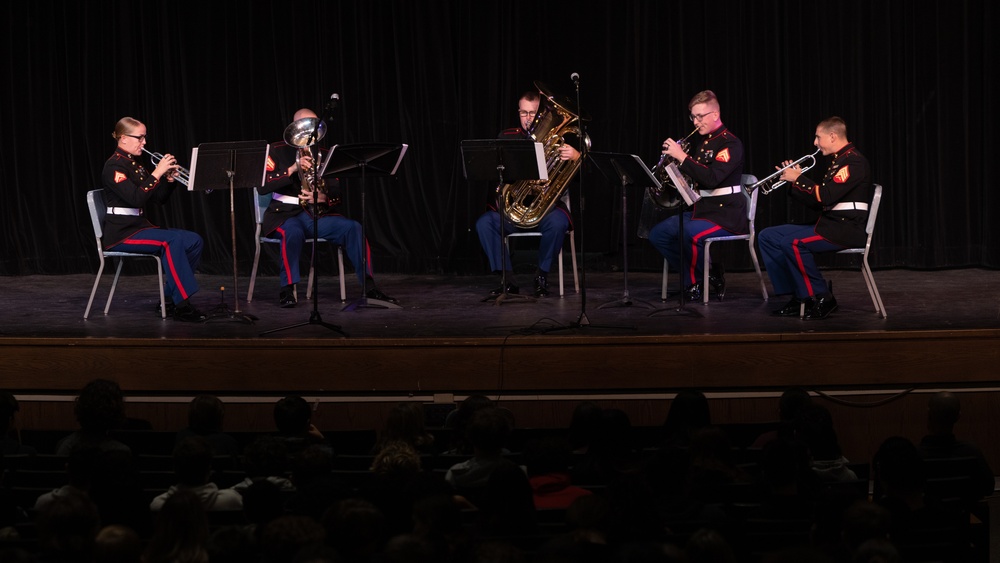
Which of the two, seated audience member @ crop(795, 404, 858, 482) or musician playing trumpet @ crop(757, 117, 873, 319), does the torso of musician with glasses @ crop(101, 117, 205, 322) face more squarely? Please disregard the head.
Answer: the musician playing trumpet

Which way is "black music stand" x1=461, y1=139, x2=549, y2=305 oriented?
away from the camera

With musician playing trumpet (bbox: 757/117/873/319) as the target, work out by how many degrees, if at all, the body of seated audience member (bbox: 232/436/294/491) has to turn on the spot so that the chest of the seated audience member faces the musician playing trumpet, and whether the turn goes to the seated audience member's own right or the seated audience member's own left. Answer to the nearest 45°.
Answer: approximately 45° to the seated audience member's own right

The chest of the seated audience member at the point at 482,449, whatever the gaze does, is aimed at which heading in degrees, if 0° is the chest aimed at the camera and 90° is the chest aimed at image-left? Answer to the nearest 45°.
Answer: approximately 180°

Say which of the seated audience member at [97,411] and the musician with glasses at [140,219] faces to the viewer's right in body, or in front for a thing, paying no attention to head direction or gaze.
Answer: the musician with glasses

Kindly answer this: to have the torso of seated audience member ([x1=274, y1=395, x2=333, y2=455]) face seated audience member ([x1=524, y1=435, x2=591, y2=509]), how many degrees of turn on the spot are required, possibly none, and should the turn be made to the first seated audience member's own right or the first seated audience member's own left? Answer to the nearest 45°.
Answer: approximately 135° to the first seated audience member's own right

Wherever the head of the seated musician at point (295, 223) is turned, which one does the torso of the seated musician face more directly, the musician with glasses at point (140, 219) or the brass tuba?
the brass tuba

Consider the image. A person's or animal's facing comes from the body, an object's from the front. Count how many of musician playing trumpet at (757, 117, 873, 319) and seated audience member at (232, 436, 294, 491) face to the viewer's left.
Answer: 1

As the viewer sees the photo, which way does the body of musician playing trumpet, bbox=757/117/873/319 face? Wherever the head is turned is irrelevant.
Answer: to the viewer's left

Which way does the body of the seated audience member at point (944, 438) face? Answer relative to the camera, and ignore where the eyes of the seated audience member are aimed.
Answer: away from the camera

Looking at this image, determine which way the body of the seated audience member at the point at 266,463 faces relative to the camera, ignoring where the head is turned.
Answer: away from the camera

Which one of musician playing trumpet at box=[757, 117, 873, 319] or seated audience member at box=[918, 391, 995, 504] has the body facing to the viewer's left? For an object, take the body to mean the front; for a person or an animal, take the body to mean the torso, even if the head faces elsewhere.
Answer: the musician playing trumpet

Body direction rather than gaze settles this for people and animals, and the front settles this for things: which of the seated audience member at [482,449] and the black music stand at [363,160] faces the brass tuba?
the seated audience member

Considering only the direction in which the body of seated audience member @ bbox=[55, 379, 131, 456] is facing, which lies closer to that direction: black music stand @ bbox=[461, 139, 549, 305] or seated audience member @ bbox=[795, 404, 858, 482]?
the black music stand
